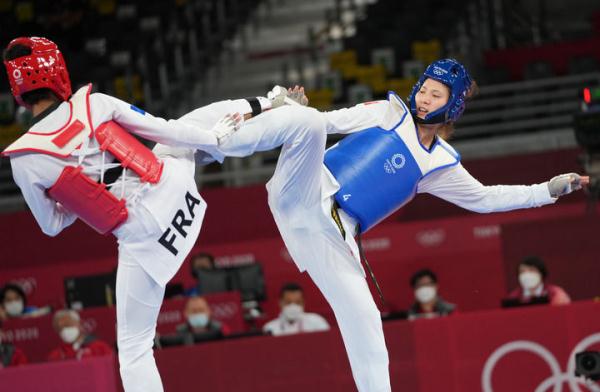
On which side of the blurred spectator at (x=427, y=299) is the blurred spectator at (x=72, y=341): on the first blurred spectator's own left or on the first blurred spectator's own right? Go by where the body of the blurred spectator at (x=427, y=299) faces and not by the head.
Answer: on the first blurred spectator's own right

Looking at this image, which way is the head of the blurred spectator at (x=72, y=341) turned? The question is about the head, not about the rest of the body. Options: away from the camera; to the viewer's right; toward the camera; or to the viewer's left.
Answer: toward the camera

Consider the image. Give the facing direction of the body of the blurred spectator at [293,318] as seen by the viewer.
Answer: toward the camera

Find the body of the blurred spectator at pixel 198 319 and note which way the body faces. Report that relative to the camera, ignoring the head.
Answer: toward the camera

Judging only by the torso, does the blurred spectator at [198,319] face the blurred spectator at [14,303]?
no

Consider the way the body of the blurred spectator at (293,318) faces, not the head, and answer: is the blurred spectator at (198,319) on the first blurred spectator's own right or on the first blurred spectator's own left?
on the first blurred spectator's own right

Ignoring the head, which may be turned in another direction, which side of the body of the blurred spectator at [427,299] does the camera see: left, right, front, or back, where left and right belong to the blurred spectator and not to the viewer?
front

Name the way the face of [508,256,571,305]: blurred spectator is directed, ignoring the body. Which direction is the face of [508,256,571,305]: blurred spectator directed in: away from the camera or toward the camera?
toward the camera

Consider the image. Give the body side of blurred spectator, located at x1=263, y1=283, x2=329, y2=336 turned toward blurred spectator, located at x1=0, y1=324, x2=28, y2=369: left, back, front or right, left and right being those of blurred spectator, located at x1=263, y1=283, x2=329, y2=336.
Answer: right

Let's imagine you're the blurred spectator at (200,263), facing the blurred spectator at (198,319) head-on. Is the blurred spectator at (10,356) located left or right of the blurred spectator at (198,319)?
right

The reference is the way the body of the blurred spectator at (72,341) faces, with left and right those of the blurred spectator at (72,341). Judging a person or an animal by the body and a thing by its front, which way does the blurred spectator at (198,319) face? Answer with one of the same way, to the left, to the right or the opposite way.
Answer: the same way

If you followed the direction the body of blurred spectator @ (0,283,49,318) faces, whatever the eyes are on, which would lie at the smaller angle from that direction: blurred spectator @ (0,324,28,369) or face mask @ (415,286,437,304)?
the blurred spectator

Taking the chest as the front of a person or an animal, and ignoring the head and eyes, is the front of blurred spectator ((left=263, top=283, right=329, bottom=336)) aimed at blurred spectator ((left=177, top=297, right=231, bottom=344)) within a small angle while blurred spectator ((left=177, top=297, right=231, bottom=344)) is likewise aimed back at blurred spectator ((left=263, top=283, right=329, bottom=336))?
no

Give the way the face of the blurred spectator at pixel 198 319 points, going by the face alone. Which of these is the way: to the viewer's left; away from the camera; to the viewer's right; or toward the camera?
toward the camera

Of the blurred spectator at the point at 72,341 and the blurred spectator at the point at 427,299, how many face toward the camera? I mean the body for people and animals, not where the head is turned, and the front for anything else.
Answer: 2

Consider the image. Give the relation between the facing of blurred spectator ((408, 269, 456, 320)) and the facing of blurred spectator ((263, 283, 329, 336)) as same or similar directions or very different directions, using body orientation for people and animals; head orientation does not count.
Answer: same or similar directions

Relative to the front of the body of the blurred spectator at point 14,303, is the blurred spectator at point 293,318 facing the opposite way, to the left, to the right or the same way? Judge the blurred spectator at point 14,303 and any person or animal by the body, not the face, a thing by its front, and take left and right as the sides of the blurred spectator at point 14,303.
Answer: the same way

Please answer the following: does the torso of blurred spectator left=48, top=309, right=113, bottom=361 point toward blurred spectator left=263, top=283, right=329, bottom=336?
no

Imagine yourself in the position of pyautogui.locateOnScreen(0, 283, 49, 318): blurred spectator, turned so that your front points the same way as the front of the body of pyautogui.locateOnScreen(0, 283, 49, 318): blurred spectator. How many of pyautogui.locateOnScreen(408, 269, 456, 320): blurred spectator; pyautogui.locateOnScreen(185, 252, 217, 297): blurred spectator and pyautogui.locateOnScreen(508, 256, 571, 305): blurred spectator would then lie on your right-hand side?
0

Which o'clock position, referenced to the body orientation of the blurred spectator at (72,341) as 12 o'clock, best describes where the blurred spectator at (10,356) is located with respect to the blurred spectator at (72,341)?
the blurred spectator at (10,356) is roughly at 3 o'clock from the blurred spectator at (72,341).

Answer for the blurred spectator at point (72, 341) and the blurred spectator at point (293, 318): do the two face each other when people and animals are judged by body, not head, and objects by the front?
no
